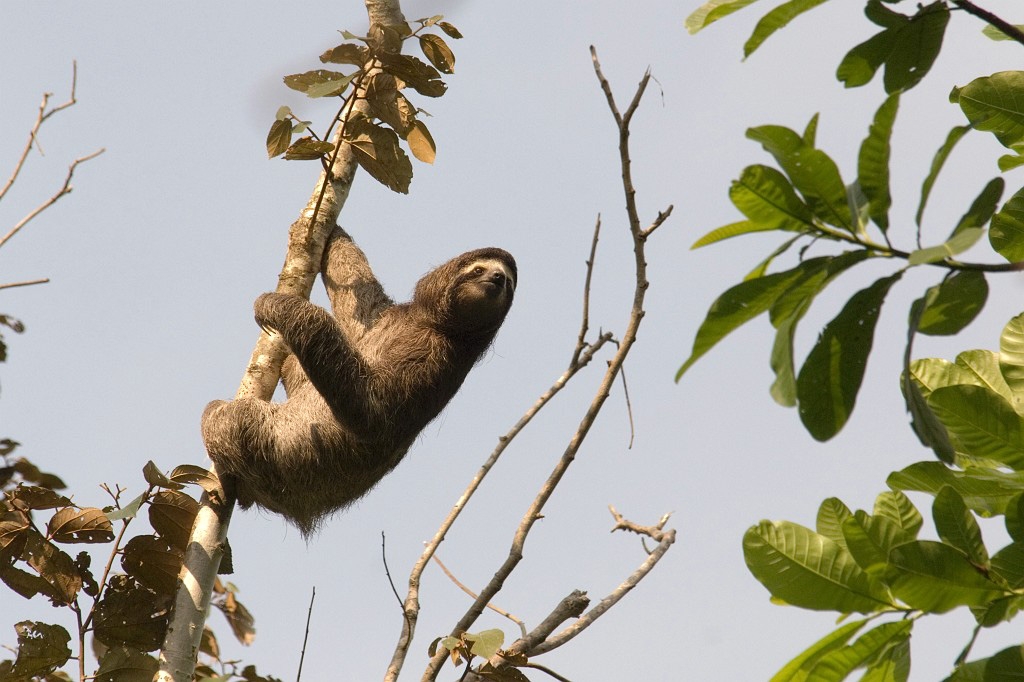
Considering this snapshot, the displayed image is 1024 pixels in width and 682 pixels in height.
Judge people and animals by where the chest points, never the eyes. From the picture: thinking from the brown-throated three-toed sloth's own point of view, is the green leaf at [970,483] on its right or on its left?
on its right
